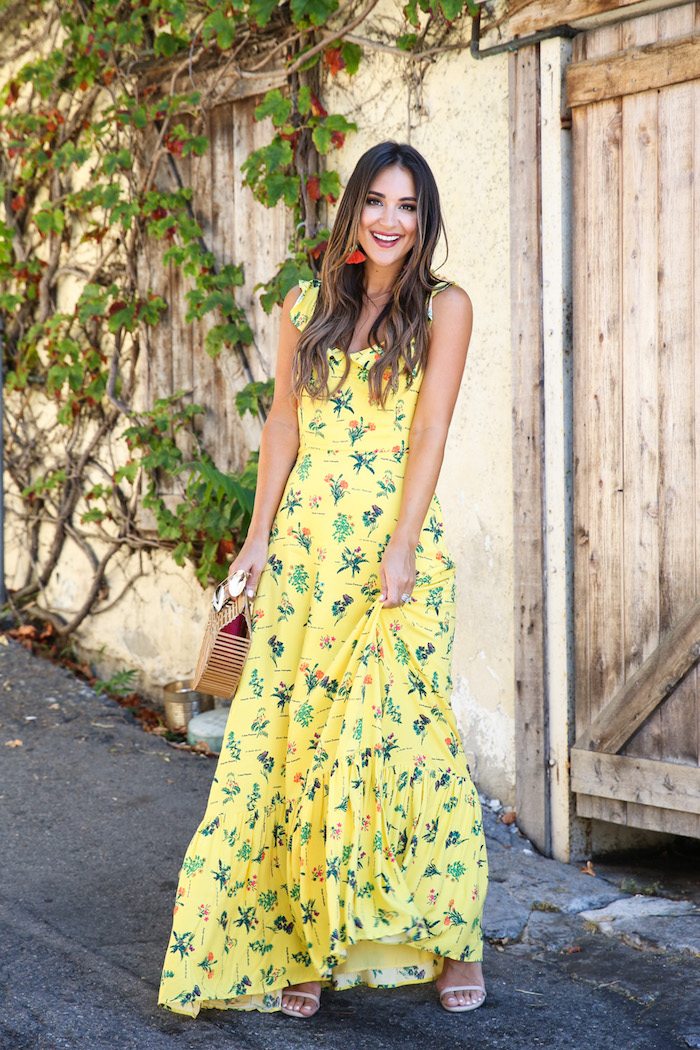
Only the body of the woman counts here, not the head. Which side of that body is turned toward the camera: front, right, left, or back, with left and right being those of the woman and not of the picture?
front

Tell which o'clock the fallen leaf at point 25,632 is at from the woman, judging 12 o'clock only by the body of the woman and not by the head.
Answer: The fallen leaf is roughly at 5 o'clock from the woman.
